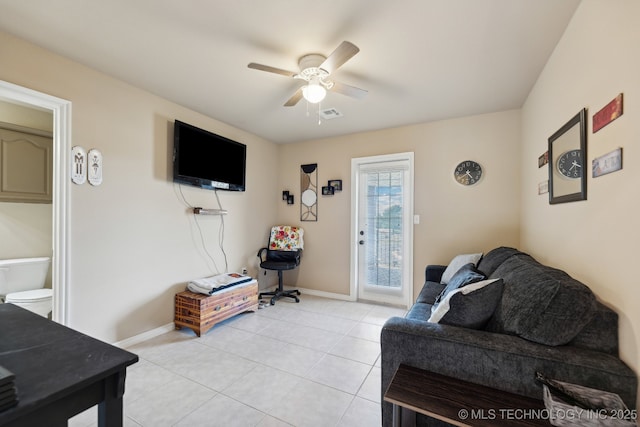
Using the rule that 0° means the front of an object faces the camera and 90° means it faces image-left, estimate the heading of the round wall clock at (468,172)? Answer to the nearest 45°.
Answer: approximately 0°

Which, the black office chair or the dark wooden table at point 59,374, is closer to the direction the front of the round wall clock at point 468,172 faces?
the dark wooden table

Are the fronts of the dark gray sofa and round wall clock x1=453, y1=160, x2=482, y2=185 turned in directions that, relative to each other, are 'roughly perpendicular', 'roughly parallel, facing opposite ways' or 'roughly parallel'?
roughly perpendicular

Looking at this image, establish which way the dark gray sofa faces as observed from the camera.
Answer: facing to the left of the viewer

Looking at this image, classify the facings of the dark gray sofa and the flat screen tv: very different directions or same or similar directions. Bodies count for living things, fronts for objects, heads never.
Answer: very different directions

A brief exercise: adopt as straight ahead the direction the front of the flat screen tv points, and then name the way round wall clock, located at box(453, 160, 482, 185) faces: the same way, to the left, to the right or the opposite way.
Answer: to the right

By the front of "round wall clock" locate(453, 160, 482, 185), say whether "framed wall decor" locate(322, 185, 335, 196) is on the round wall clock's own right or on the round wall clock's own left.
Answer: on the round wall clock's own right

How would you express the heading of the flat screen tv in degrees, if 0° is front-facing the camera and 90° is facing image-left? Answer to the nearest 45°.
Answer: approximately 315°

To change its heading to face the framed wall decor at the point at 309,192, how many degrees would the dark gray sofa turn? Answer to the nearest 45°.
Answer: approximately 45° to its right

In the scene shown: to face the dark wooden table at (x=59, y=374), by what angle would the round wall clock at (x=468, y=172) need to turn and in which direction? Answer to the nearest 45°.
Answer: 0° — it already faces it

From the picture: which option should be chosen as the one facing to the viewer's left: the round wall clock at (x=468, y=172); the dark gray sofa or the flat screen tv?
the dark gray sofa
